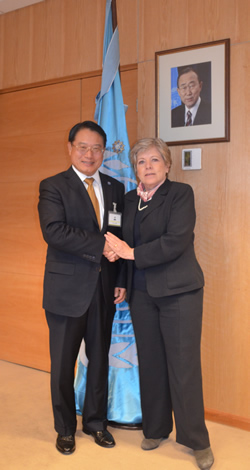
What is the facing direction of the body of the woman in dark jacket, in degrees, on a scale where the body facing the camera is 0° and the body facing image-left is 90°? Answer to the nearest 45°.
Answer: approximately 45°
